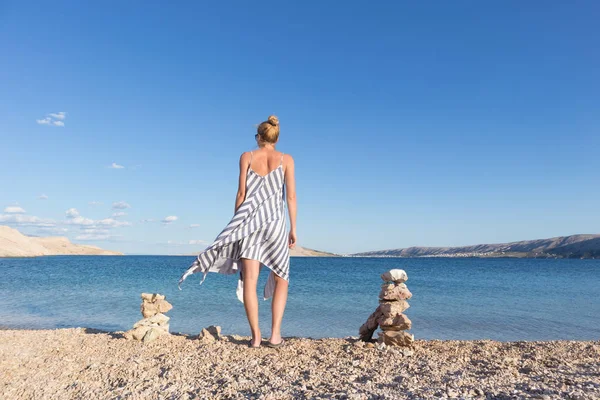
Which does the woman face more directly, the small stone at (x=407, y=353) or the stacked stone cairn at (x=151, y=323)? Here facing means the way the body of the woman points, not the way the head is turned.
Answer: the stacked stone cairn

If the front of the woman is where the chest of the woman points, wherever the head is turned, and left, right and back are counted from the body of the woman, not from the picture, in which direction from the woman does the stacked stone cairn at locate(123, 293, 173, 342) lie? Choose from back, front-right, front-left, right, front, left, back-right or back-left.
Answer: front-left

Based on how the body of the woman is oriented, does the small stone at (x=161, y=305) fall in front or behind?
in front

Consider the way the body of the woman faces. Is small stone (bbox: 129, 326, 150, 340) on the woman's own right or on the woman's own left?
on the woman's own left

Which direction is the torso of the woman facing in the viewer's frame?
away from the camera

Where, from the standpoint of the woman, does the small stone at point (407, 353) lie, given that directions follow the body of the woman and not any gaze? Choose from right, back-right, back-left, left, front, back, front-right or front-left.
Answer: right

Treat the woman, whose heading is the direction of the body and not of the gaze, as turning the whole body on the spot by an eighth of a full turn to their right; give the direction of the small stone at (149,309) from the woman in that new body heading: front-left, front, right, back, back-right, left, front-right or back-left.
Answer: left
